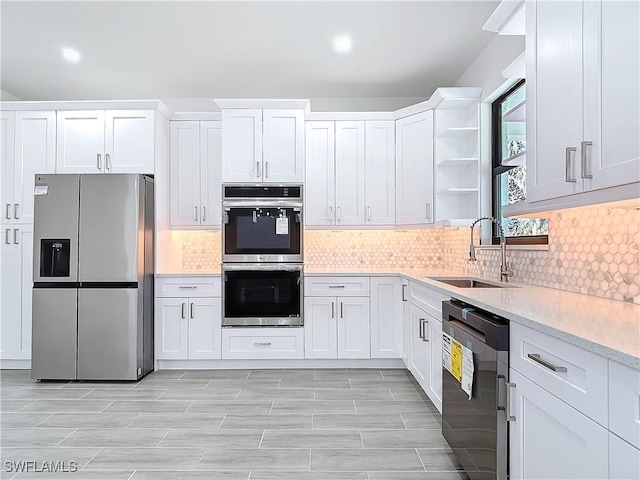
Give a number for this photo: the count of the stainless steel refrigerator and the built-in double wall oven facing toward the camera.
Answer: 2

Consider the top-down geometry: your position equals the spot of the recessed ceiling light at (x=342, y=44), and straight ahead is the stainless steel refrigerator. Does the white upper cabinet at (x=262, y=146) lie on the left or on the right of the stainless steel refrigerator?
right

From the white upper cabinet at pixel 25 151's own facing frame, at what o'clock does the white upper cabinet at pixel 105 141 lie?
the white upper cabinet at pixel 105 141 is roughly at 10 o'clock from the white upper cabinet at pixel 25 151.

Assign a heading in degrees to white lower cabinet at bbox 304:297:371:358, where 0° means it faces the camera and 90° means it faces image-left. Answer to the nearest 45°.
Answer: approximately 0°

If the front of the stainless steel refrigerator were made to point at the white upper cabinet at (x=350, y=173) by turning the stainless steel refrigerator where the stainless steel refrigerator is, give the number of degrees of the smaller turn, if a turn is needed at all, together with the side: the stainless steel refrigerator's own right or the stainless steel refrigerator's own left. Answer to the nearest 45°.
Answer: approximately 90° to the stainless steel refrigerator's own left

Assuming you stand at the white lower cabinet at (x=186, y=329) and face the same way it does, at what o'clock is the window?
The window is roughly at 10 o'clock from the white lower cabinet.

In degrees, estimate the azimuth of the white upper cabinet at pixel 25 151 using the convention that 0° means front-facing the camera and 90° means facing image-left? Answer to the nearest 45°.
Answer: approximately 0°
